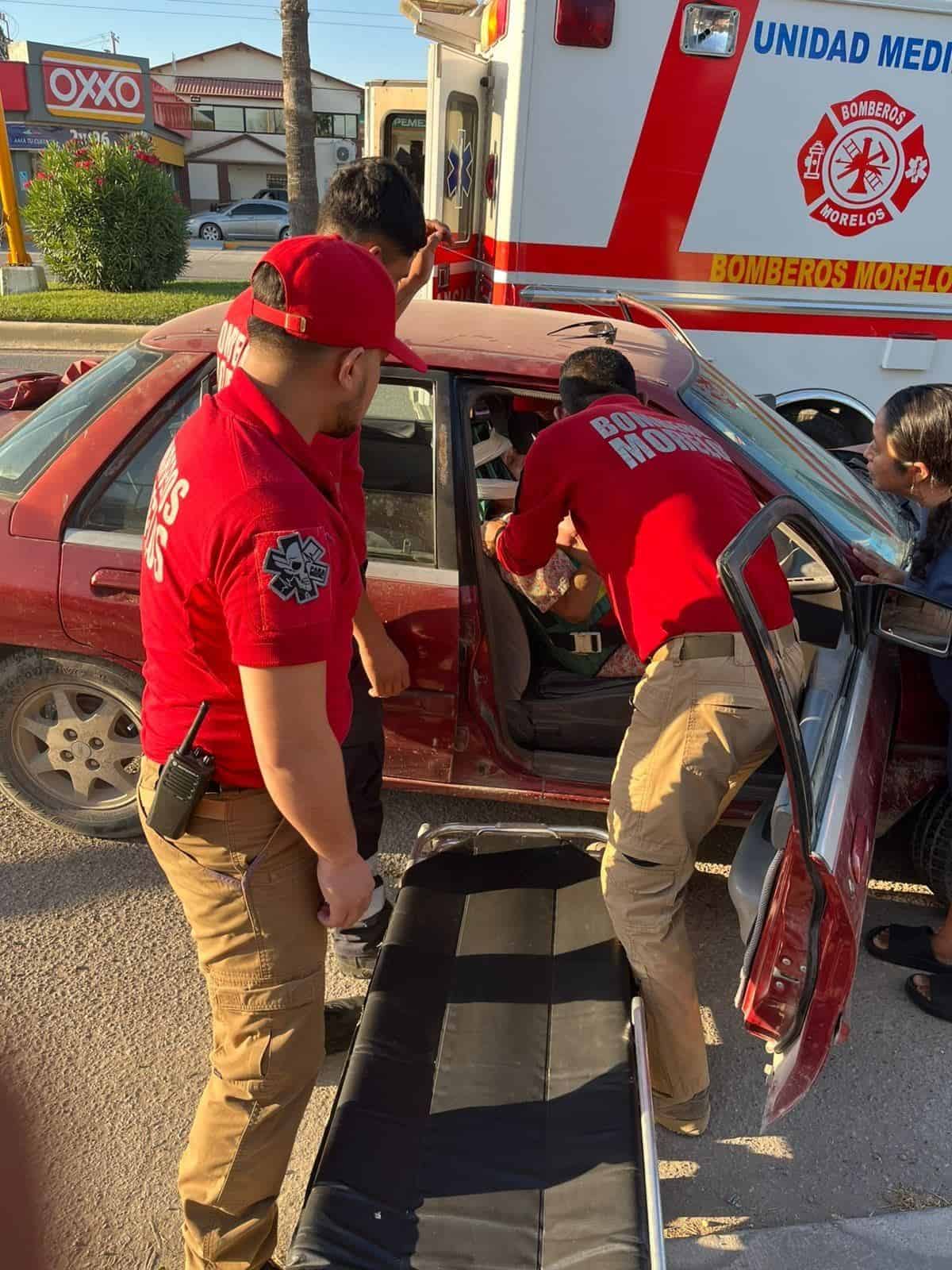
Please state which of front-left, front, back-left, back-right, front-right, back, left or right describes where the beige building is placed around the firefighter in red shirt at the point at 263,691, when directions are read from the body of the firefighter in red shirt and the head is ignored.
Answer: front-left

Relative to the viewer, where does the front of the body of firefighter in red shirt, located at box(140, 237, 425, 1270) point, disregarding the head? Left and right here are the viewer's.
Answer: facing away from the viewer and to the right of the viewer

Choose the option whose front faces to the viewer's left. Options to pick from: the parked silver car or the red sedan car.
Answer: the parked silver car

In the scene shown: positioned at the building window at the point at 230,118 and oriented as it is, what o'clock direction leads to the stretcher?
The stretcher is roughly at 12 o'clock from the building window.

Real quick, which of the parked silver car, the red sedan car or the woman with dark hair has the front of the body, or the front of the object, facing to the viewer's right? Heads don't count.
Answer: the red sedan car

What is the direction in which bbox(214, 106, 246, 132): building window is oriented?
toward the camera

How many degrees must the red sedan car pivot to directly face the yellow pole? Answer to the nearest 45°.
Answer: approximately 135° to its left

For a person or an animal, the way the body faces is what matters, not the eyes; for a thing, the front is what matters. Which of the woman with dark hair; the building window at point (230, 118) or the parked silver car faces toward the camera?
the building window

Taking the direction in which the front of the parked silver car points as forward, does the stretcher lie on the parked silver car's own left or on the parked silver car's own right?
on the parked silver car's own left

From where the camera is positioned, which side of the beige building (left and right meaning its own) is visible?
front

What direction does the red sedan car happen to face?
to the viewer's right

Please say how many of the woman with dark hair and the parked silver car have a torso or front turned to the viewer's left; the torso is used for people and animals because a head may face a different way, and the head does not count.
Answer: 2

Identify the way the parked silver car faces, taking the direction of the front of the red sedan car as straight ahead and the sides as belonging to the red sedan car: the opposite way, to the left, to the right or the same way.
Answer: the opposite way

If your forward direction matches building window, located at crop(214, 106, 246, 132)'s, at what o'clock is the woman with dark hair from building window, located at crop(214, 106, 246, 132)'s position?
The woman with dark hair is roughly at 12 o'clock from the building window.

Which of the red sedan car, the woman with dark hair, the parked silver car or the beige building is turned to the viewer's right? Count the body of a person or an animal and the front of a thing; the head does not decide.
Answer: the red sedan car

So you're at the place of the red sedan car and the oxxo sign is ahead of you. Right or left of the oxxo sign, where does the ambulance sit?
right

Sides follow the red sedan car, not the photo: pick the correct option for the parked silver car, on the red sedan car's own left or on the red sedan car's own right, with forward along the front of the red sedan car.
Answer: on the red sedan car's own left

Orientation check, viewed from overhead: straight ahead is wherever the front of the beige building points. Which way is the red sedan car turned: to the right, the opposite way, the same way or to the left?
to the left

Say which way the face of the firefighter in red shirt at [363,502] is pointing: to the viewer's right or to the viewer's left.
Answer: to the viewer's right

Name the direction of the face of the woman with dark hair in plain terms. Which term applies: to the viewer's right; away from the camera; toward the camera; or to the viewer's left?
to the viewer's left

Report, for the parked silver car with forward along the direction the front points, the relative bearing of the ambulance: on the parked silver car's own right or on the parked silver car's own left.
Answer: on the parked silver car's own left

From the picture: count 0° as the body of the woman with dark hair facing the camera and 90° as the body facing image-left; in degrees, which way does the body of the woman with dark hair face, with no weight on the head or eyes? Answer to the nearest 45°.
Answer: approximately 90°

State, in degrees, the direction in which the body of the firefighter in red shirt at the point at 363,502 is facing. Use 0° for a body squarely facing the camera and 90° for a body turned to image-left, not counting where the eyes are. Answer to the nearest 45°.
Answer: approximately 225°

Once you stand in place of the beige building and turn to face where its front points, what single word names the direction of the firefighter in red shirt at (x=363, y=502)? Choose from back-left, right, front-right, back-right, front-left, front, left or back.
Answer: front

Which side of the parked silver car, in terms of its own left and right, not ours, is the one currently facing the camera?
left
